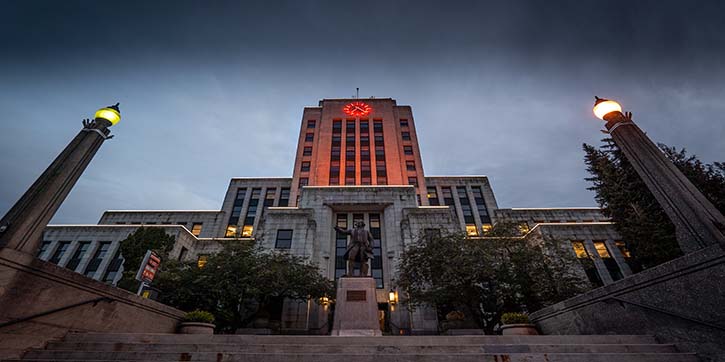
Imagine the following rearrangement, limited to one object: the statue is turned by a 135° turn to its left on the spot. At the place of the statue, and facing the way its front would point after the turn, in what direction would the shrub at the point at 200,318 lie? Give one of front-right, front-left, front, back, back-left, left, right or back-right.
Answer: back-left

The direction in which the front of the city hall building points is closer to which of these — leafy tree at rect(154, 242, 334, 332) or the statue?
the statue

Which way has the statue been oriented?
toward the camera

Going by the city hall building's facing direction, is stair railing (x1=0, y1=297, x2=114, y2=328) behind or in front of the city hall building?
in front

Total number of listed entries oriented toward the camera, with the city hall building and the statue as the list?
2

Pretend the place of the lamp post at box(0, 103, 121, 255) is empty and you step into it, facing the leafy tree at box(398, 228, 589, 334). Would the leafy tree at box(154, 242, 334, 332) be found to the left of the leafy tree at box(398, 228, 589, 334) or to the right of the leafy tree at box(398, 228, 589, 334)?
left

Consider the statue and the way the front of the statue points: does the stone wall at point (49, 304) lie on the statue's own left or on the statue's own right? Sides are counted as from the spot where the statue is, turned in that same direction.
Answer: on the statue's own right

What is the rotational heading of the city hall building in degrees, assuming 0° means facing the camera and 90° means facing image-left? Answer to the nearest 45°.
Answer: approximately 0°

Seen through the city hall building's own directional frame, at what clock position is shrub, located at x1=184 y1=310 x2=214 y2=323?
The shrub is roughly at 1 o'clock from the city hall building.

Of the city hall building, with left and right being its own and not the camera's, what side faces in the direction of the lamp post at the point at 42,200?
front

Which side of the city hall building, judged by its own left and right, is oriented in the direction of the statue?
front

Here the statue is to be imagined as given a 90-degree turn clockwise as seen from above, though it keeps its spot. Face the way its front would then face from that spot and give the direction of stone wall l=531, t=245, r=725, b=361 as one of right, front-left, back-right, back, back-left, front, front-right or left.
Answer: back-left

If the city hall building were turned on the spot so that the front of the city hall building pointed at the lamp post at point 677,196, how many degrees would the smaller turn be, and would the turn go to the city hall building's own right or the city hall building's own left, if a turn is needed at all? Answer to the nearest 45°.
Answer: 0° — it already faces it

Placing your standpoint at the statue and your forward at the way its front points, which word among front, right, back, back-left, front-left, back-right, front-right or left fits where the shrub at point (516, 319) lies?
left

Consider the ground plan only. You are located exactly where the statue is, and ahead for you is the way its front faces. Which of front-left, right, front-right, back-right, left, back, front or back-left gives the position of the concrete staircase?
front

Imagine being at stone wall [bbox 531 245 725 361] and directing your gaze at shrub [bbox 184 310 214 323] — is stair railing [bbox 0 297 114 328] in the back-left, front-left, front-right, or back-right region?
front-left

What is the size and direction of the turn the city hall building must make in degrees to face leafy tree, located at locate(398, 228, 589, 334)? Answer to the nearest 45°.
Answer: approximately 45° to its left

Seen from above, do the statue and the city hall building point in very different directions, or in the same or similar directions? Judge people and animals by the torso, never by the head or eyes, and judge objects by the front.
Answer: same or similar directions

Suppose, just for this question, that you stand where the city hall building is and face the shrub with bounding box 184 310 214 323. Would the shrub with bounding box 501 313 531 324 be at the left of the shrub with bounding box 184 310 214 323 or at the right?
left
